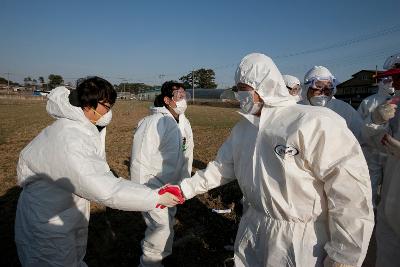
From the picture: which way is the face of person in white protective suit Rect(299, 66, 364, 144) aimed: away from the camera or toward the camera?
toward the camera

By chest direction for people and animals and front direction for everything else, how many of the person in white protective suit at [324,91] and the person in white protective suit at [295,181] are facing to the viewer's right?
0

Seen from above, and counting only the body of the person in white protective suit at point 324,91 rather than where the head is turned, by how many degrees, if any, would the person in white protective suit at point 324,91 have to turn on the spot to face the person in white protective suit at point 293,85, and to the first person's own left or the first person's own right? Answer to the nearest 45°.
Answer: approximately 135° to the first person's own right

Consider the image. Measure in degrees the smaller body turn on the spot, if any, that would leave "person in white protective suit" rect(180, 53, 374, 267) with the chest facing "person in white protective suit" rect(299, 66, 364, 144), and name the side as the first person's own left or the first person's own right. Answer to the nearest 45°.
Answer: approximately 135° to the first person's own right

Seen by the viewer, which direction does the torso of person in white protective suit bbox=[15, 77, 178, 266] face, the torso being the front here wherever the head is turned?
to the viewer's right

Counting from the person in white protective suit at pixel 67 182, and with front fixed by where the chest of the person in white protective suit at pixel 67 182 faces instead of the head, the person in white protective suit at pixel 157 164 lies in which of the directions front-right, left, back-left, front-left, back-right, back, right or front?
front-left

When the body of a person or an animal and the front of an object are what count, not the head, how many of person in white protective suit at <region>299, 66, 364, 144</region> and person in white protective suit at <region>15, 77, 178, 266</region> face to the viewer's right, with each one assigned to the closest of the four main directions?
1

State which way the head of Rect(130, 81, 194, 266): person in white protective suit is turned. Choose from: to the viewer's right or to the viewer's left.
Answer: to the viewer's right

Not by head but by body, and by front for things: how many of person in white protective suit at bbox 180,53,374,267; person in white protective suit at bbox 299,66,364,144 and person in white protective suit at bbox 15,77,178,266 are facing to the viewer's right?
1

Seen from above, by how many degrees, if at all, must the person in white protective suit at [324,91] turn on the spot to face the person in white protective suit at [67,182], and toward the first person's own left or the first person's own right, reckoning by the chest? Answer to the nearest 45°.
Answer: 0° — they already face them

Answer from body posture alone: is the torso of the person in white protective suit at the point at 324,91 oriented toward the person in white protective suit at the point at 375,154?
no

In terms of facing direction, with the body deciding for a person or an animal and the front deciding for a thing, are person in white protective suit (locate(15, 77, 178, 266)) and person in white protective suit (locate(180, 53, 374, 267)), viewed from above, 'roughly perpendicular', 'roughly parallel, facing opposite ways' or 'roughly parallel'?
roughly parallel, facing opposite ways

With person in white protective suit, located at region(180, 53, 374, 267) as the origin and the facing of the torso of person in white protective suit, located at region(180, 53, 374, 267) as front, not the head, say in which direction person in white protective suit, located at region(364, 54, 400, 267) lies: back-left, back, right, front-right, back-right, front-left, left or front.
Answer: back

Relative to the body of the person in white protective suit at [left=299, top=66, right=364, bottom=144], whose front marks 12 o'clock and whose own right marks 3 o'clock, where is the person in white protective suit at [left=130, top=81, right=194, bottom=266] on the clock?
the person in white protective suit at [left=130, top=81, right=194, bottom=266] is roughly at 2 o'clock from the person in white protective suit at [left=299, top=66, right=364, bottom=144].

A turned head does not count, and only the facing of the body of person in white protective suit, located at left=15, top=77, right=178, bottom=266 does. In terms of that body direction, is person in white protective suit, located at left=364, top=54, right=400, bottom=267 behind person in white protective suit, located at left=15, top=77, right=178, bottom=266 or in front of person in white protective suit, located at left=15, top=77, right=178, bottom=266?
in front
